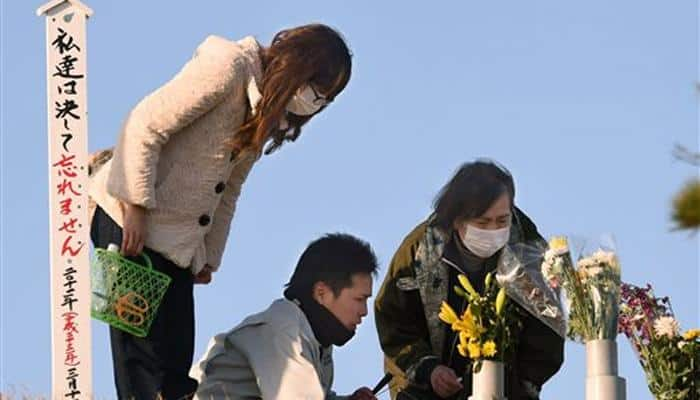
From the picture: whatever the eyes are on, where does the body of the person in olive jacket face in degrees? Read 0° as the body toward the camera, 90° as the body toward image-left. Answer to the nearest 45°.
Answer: approximately 315°

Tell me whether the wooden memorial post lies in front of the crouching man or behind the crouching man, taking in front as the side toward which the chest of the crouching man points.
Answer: behind

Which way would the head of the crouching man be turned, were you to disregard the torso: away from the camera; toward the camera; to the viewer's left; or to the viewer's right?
to the viewer's right

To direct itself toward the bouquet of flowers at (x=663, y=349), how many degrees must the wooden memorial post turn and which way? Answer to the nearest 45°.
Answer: approximately 90° to its left

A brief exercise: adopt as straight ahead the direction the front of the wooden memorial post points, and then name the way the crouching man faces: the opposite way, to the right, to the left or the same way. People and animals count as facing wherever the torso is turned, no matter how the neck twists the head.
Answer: to the left

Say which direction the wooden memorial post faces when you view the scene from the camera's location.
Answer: facing the viewer

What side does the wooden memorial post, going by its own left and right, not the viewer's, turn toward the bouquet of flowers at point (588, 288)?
left

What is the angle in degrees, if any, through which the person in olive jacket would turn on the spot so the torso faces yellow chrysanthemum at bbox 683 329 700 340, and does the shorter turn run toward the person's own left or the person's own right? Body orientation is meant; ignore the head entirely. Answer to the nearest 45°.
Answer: approximately 45° to the person's own left

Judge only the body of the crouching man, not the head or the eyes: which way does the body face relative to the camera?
to the viewer's right

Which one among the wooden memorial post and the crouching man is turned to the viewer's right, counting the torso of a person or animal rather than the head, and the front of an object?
the crouching man

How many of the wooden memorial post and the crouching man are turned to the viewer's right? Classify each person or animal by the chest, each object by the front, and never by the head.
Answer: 1

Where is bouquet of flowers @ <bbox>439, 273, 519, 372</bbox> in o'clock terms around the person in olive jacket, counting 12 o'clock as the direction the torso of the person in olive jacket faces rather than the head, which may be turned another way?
The bouquet of flowers is roughly at 1 o'clock from the person in olive jacket.
